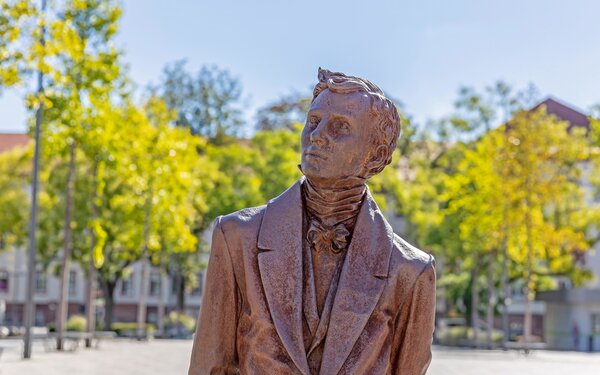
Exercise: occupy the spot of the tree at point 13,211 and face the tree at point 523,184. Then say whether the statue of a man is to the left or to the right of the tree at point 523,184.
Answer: right

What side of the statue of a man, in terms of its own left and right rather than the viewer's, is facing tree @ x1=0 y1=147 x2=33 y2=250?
back

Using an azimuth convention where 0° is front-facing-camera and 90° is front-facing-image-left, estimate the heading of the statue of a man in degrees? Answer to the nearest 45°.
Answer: approximately 0°

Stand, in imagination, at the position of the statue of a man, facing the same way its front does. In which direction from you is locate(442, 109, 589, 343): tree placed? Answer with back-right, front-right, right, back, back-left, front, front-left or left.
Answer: back
